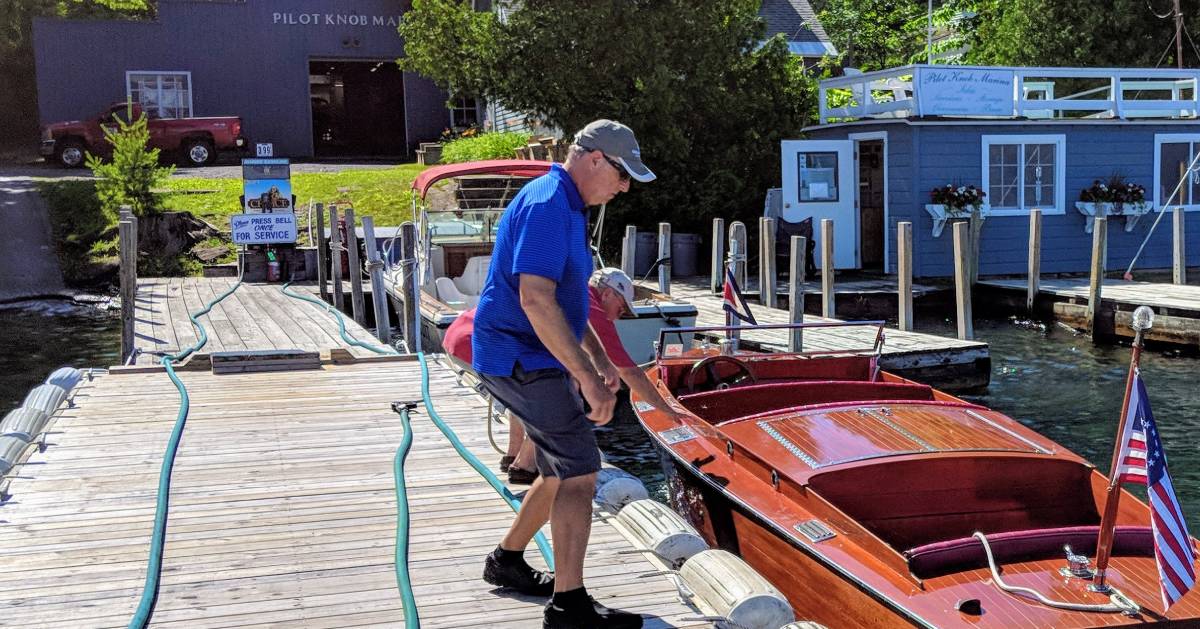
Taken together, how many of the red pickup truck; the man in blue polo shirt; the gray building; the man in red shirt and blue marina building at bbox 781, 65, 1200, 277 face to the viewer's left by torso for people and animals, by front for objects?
1

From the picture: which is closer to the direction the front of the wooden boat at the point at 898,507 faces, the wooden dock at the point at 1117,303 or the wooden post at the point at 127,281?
the wooden post

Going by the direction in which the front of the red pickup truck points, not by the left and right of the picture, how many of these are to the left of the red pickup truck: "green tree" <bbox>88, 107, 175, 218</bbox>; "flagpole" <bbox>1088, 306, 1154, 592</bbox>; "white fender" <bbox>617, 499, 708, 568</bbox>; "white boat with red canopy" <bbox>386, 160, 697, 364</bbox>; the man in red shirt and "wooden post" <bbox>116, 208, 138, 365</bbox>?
6

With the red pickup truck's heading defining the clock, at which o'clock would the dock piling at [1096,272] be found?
The dock piling is roughly at 8 o'clock from the red pickup truck.

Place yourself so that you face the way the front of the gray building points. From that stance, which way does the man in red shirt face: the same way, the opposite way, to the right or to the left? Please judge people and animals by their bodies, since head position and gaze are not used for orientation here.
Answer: to the left

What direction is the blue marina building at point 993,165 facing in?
toward the camera

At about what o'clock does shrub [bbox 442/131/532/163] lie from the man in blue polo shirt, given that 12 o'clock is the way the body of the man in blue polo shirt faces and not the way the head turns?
The shrub is roughly at 9 o'clock from the man in blue polo shirt.

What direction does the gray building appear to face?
toward the camera

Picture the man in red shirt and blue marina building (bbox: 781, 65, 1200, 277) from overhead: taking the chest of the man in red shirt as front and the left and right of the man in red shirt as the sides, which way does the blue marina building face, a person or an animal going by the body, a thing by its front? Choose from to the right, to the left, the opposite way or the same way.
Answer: to the right

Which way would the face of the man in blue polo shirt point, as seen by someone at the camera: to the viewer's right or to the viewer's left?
to the viewer's right

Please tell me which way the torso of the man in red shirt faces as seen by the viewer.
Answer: to the viewer's right

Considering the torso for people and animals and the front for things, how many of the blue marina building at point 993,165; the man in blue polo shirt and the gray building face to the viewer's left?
0

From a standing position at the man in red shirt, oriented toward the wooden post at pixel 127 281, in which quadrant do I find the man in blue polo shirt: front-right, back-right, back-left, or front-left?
back-left

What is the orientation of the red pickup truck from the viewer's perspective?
to the viewer's left

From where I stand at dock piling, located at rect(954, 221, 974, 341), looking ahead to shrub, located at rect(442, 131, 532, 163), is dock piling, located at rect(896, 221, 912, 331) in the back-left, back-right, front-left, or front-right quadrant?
front-left

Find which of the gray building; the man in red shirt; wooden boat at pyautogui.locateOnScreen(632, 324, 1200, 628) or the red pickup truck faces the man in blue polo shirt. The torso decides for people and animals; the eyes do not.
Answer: the gray building

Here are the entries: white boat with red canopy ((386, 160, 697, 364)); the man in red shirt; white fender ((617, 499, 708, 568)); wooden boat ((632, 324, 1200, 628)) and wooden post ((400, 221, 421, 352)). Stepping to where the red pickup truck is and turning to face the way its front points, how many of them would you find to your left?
5

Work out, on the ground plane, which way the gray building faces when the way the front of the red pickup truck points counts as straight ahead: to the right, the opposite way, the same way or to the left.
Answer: to the left

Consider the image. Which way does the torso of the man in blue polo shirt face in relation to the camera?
to the viewer's right

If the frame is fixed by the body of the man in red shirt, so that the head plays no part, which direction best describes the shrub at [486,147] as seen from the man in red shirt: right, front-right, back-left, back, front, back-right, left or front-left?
left
